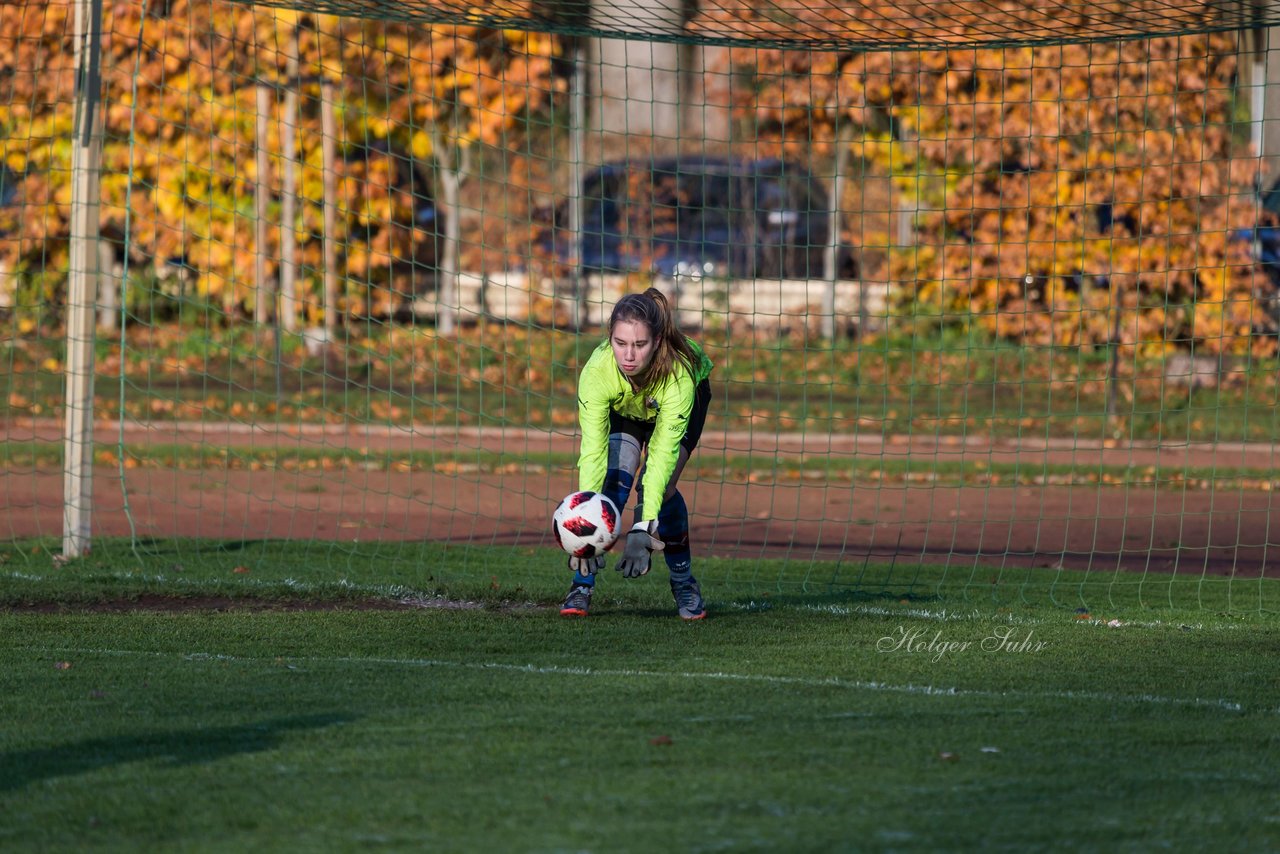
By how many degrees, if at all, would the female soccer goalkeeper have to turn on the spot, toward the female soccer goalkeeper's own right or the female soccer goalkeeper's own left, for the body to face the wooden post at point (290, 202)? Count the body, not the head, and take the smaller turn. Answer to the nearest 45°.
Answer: approximately 135° to the female soccer goalkeeper's own right

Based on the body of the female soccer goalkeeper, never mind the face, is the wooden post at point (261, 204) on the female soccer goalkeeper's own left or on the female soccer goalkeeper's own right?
on the female soccer goalkeeper's own right

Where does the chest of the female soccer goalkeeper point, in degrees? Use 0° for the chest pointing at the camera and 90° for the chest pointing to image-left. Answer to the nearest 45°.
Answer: approximately 45°

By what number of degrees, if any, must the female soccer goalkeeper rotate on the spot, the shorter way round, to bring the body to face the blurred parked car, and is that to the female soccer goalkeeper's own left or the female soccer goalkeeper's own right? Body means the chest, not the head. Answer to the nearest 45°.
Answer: approximately 135° to the female soccer goalkeeper's own right
